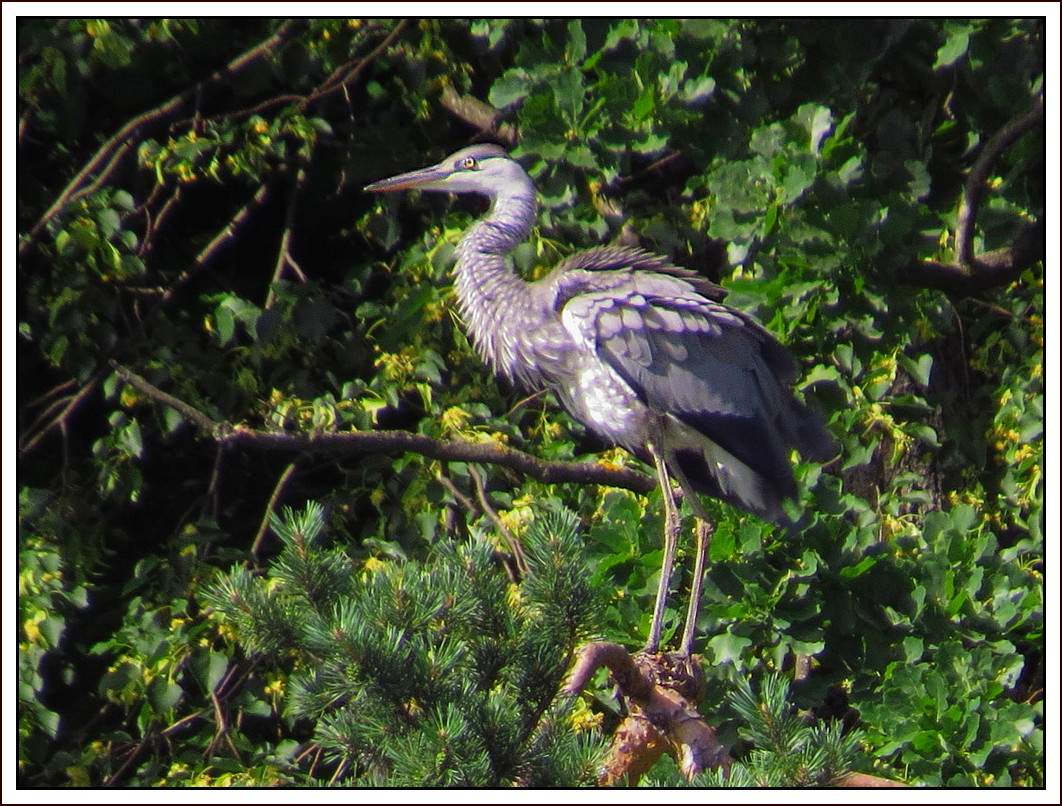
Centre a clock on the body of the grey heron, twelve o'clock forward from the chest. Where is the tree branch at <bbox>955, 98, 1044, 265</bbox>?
The tree branch is roughly at 5 o'clock from the grey heron.

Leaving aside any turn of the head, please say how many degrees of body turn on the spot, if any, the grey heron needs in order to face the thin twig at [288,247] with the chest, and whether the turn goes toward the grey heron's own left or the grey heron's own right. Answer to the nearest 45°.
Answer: approximately 45° to the grey heron's own right

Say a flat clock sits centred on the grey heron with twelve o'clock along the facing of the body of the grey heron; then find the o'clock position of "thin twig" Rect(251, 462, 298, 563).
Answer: The thin twig is roughly at 1 o'clock from the grey heron.

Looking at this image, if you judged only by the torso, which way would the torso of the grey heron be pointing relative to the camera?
to the viewer's left
